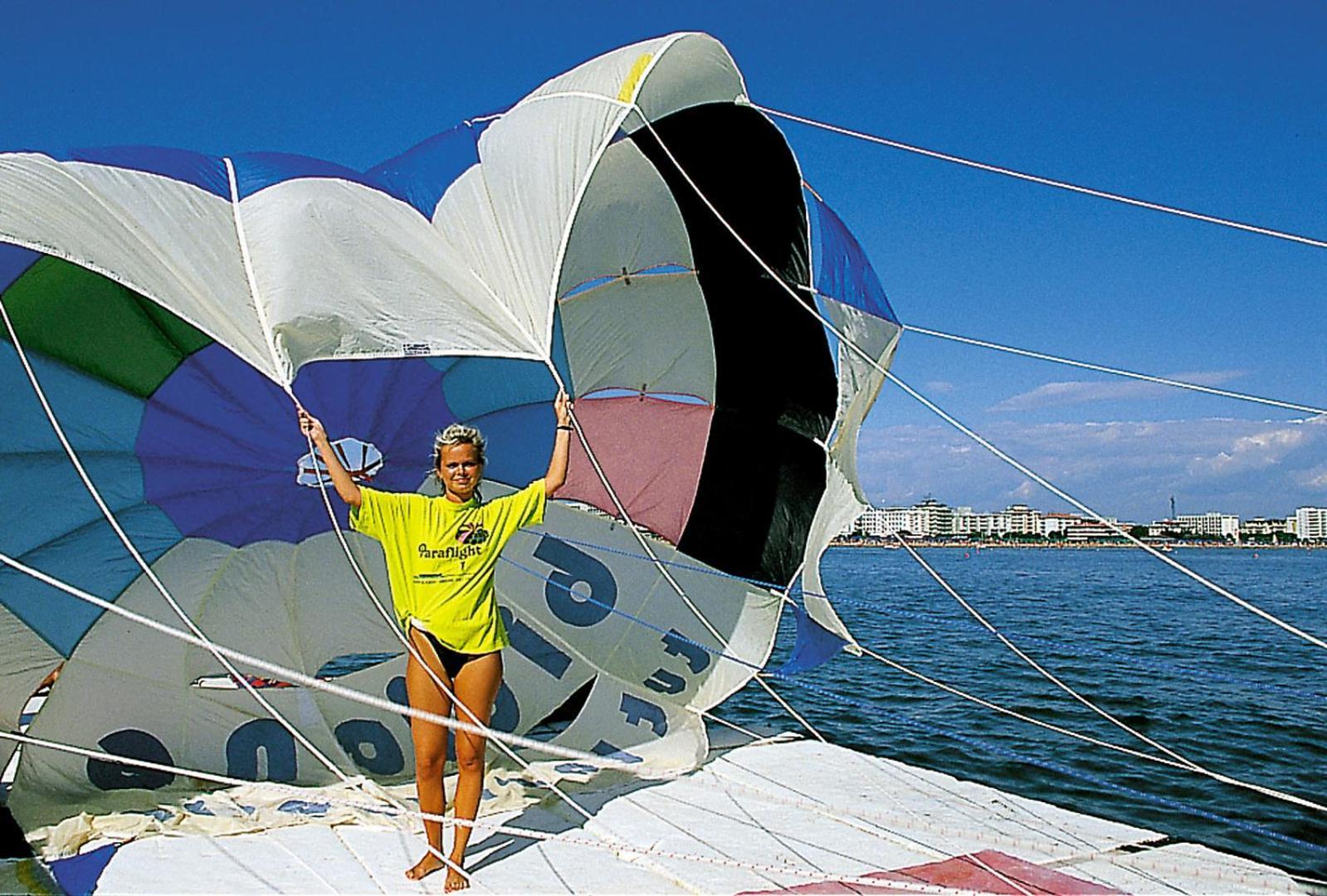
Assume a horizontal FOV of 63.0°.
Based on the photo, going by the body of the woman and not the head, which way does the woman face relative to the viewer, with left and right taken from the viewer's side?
facing the viewer
